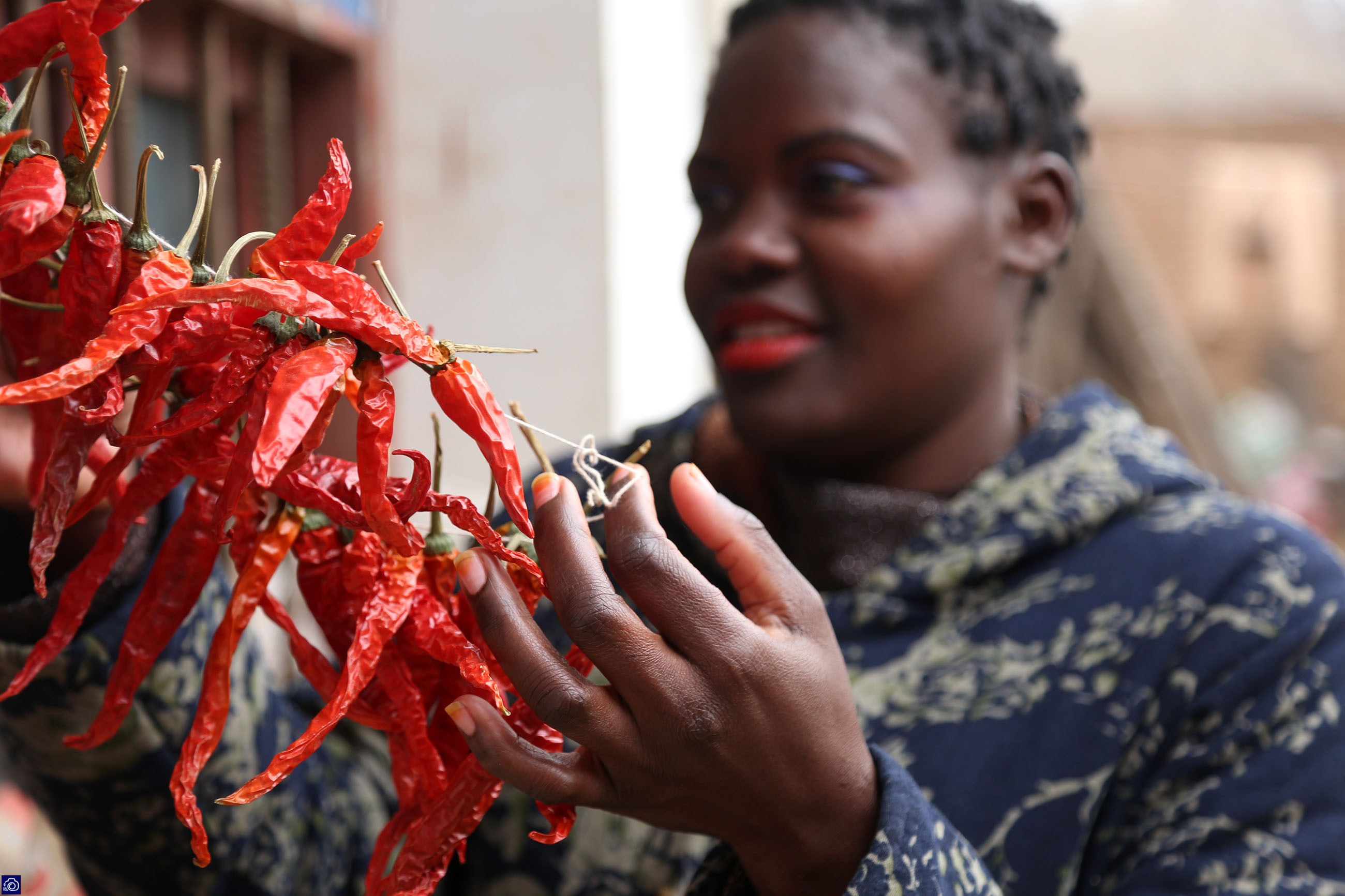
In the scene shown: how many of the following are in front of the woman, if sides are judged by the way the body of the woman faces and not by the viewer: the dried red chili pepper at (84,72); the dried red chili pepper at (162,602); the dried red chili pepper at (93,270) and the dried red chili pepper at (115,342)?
4

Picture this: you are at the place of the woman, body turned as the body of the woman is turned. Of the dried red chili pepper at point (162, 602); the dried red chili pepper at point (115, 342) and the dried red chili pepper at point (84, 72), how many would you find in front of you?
3

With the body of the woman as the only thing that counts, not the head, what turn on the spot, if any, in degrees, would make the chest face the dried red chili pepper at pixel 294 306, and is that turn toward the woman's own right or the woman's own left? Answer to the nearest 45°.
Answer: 0° — they already face it

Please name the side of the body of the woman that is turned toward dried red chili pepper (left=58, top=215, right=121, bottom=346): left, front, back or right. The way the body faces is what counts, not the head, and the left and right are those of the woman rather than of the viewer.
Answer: front

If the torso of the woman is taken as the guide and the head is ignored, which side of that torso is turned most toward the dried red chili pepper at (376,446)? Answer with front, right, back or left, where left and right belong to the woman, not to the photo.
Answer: front

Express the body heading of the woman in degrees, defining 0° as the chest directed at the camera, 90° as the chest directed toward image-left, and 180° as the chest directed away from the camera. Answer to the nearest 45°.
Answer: approximately 45°
